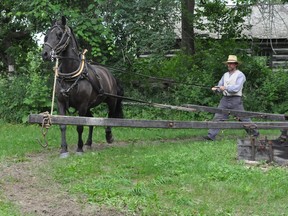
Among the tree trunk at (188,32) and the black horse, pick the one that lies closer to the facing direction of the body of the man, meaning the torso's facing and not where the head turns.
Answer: the black horse

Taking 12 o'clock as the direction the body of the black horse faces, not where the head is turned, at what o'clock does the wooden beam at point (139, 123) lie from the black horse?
The wooden beam is roughly at 9 o'clock from the black horse.

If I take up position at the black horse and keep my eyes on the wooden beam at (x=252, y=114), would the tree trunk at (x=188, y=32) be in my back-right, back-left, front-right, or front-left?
front-left

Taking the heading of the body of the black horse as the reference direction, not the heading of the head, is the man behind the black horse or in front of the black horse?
behind

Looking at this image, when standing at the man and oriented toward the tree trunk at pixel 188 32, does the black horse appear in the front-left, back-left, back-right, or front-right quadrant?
back-left

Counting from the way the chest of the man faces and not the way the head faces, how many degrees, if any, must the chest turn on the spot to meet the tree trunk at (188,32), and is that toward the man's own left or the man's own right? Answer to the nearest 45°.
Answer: approximately 135° to the man's own right

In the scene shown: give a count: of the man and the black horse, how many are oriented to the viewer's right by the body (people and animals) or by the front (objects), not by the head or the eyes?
0

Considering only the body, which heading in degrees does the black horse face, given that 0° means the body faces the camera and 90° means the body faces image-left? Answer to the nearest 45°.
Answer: approximately 45°

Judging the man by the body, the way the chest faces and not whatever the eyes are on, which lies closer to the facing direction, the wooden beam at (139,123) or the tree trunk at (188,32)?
the wooden beam

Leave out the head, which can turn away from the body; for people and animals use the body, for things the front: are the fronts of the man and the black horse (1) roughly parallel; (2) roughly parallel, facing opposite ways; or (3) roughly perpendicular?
roughly parallel

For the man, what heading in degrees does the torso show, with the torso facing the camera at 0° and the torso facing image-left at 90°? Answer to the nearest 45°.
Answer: approximately 45°

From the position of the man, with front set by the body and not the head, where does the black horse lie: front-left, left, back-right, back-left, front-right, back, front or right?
front

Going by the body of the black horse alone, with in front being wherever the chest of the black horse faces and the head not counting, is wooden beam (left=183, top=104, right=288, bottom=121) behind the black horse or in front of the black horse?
behind
